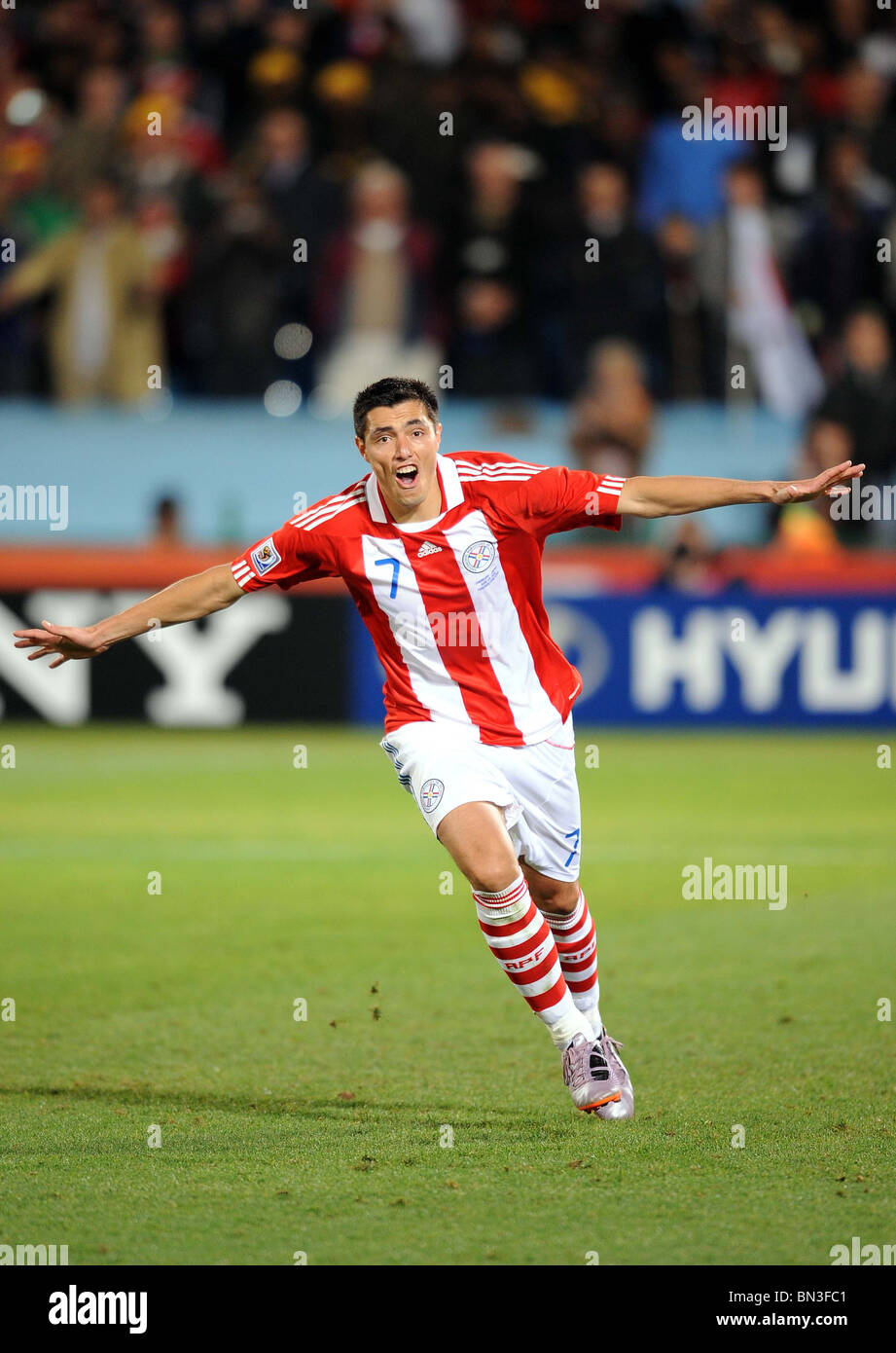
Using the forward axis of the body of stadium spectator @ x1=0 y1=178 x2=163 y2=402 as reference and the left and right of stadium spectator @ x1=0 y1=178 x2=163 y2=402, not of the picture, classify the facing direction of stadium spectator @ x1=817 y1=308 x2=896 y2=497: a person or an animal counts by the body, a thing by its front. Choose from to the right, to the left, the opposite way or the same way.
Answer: the same way

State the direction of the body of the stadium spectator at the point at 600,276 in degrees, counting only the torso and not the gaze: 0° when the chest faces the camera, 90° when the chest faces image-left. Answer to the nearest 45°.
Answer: approximately 0°

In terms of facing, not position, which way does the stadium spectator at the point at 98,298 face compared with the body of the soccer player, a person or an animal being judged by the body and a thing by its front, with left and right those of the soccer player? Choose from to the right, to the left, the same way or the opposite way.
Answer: the same way

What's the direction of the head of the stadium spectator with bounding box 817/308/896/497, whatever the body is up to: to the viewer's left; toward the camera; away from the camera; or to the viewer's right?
toward the camera

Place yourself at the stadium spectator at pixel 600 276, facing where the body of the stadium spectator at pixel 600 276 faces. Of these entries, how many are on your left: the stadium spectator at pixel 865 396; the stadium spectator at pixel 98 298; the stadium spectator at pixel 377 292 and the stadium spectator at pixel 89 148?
1

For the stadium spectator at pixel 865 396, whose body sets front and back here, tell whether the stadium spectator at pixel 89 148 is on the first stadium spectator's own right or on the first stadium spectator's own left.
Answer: on the first stadium spectator's own right

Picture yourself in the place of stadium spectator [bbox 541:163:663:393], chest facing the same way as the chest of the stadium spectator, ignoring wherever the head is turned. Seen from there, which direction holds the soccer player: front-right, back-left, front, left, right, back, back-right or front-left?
front

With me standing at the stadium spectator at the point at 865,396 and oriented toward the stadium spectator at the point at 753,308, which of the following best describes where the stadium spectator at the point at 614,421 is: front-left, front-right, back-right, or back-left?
front-left

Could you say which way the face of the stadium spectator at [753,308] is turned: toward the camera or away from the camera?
toward the camera

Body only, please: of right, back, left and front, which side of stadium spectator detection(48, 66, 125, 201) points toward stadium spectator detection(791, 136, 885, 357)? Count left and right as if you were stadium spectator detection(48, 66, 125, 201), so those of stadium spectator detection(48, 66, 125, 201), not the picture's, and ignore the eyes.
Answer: left

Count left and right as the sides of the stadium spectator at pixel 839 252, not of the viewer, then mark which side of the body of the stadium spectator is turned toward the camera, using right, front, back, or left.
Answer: front

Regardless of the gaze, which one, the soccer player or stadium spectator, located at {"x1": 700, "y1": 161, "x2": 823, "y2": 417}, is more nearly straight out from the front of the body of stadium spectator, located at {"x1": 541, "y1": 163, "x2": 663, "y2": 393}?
the soccer player

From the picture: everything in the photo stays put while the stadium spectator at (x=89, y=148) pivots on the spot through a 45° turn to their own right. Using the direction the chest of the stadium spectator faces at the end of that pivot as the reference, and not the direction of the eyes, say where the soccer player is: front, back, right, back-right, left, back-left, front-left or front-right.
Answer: front-left

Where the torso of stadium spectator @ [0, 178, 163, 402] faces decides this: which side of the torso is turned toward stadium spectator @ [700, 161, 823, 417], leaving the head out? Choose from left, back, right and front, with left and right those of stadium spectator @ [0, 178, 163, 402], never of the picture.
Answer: left

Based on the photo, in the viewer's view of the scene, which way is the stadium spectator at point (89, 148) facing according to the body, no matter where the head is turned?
toward the camera

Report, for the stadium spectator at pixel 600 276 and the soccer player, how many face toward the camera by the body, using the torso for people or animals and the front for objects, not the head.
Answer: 2
